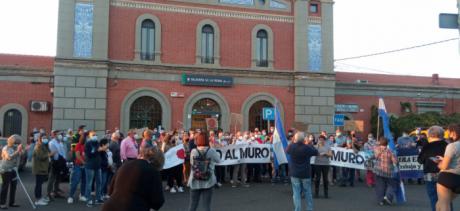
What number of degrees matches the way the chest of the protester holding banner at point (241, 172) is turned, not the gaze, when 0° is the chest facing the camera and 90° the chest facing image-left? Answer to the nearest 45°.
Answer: approximately 0°

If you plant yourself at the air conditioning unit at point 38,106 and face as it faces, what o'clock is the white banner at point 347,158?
The white banner is roughly at 11 o'clock from the air conditioning unit.

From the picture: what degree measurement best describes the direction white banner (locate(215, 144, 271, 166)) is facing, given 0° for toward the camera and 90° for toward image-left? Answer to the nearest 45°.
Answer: approximately 0°

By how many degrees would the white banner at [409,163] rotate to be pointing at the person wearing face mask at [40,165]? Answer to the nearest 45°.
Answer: approximately 45° to its right
